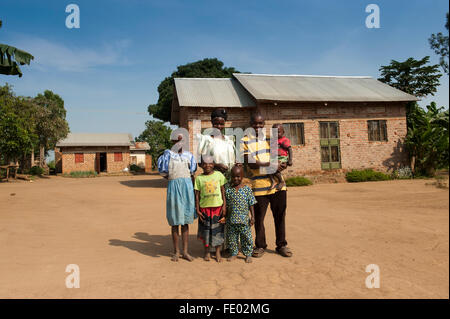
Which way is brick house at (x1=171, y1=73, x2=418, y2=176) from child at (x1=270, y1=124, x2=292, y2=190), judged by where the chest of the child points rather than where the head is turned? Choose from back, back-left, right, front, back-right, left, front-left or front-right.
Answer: back-right

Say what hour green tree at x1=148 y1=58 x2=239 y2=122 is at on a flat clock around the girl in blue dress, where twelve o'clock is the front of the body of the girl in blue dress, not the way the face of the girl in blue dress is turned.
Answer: The green tree is roughly at 6 o'clock from the girl in blue dress.

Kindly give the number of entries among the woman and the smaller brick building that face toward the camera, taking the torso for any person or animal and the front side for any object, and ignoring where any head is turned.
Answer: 2

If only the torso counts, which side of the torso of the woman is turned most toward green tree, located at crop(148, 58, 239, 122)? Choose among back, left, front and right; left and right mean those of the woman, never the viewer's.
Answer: back

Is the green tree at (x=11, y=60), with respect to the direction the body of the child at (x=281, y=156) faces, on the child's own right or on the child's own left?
on the child's own right

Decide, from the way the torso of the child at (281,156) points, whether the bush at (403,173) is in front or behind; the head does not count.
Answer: behind
